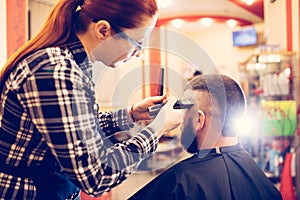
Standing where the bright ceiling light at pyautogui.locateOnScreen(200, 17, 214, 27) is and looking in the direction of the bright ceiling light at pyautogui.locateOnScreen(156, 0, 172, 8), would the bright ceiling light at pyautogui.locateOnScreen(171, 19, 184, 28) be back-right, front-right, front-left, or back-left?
front-right

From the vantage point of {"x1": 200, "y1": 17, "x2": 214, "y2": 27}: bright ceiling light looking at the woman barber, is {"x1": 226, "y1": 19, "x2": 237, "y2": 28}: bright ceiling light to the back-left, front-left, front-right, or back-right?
back-left

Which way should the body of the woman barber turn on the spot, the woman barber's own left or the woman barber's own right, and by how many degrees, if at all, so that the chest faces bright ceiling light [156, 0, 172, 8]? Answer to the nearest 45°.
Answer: approximately 90° to the woman barber's own left

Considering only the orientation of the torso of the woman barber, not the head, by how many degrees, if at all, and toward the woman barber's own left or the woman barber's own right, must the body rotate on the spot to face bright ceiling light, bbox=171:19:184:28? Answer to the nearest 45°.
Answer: approximately 90° to the woman barber's own left

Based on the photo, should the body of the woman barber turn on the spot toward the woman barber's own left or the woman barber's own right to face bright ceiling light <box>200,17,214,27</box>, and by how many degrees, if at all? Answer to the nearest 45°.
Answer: approximately 90° to the woman barber's own left

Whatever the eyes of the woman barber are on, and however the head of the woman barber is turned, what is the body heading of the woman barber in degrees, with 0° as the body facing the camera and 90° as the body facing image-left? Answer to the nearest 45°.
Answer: approximately 270°

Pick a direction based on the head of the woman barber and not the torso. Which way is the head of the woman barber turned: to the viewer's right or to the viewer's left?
to the viewer's right

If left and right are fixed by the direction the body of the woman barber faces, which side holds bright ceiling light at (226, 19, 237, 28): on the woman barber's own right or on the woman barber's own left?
on the woman barber's own left

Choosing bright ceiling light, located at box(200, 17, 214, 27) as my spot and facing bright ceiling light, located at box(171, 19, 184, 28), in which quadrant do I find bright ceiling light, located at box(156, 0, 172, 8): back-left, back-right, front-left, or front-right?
front-left
